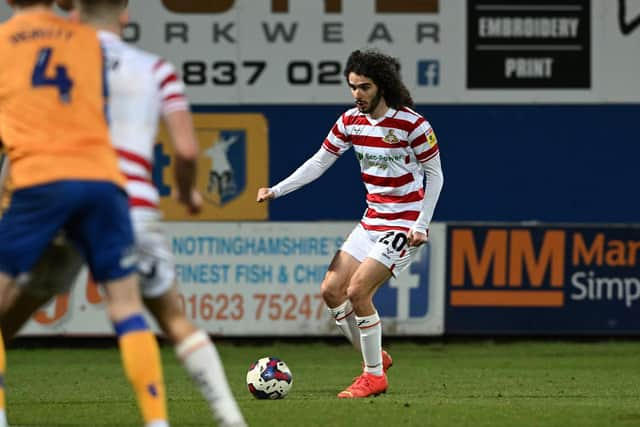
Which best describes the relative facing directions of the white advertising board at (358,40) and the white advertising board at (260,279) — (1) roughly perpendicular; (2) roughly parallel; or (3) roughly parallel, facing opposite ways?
roughly parallel

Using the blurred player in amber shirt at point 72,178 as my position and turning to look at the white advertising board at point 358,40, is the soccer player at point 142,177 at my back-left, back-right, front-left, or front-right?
front-right

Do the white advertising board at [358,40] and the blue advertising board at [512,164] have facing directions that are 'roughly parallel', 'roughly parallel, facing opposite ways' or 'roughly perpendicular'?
roughly parallel

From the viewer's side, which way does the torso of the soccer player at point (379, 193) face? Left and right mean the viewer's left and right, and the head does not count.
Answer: facing the viewer and to the left of the viewer

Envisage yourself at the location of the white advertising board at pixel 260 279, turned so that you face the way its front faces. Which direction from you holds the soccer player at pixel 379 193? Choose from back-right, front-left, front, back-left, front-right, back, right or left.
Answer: front

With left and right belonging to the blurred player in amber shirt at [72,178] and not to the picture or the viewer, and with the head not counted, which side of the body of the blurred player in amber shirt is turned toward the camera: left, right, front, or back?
back

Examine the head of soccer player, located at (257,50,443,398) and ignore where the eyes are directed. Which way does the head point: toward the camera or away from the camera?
toward the camera

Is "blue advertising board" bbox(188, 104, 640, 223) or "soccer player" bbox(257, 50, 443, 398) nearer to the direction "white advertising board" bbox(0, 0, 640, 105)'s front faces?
the soccer player

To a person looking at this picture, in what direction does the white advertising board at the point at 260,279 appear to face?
facing the viewer

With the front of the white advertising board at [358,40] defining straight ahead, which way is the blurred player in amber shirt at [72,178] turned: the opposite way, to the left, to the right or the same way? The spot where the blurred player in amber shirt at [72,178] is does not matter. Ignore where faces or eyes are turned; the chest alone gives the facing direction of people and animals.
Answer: the opposite way

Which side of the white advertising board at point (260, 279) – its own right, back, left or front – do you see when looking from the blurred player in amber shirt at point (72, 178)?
front

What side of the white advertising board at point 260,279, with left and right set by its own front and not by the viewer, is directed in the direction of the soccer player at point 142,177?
front

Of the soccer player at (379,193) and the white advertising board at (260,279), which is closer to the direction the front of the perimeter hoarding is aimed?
the soccer player

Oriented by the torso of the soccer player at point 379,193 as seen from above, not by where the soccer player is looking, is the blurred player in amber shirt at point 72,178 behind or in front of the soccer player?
in front

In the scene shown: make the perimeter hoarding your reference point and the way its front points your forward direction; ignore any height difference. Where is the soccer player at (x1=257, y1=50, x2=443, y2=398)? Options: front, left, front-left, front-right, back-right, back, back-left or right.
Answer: front

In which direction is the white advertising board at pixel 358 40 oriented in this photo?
toward the camera

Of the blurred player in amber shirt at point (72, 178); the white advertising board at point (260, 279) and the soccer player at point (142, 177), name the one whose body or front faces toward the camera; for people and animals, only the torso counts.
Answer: the white advertising board

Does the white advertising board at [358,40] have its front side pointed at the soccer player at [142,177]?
yes

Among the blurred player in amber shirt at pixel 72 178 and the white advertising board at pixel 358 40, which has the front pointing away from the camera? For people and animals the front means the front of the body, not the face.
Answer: the blurred player in amber shirt

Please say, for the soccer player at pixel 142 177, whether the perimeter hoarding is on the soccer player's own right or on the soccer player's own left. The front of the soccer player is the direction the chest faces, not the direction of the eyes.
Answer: on the soccer player's own right
